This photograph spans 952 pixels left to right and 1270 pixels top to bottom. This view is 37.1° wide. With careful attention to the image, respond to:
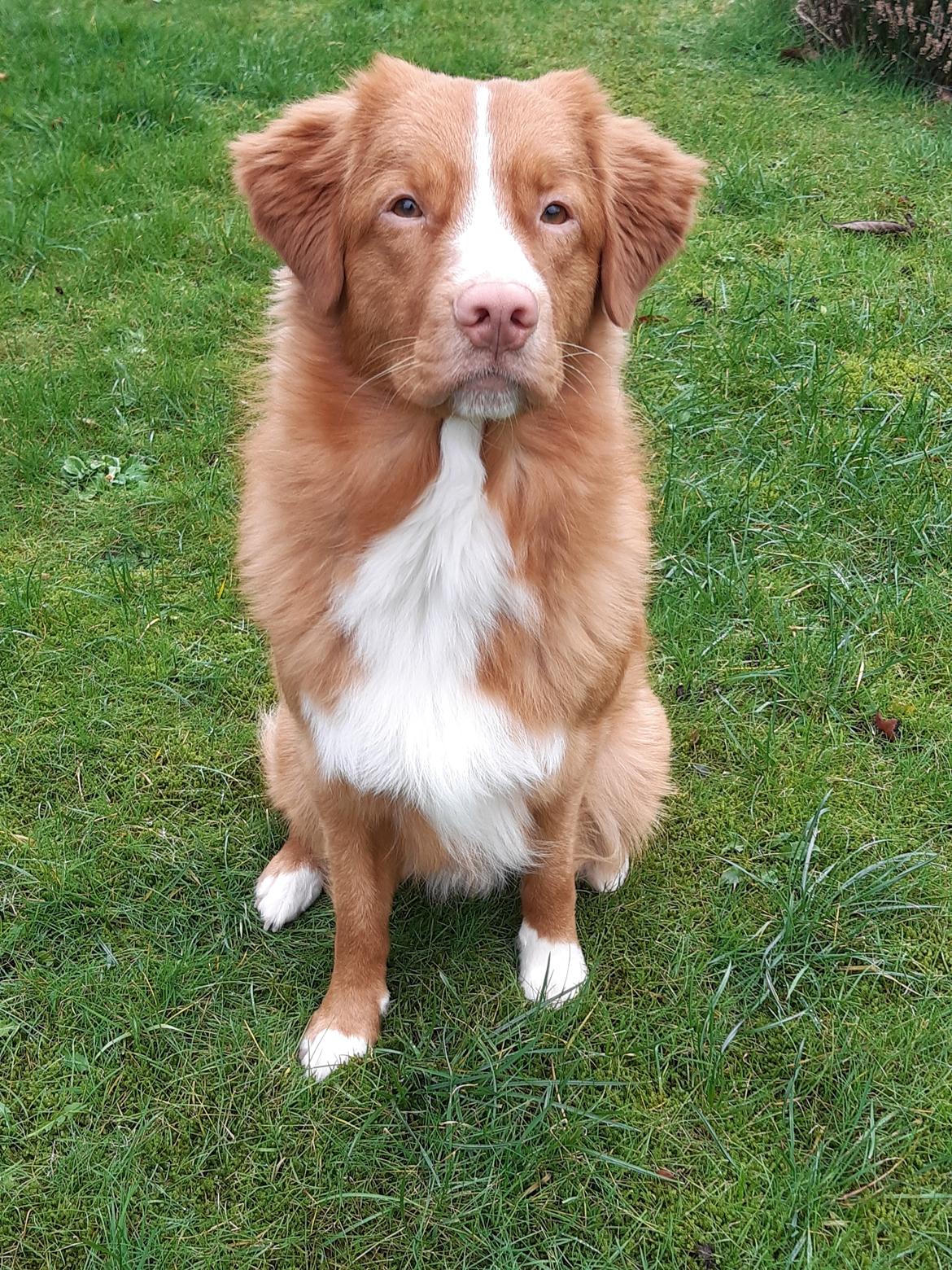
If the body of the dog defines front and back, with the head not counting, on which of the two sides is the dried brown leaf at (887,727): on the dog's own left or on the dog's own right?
on the dog's own left

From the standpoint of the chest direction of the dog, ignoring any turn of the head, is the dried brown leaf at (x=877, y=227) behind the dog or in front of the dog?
behind

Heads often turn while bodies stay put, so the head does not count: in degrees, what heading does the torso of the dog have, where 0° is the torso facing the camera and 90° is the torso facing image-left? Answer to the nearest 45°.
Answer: approximately 0°

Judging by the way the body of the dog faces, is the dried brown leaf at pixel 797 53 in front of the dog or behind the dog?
behind
